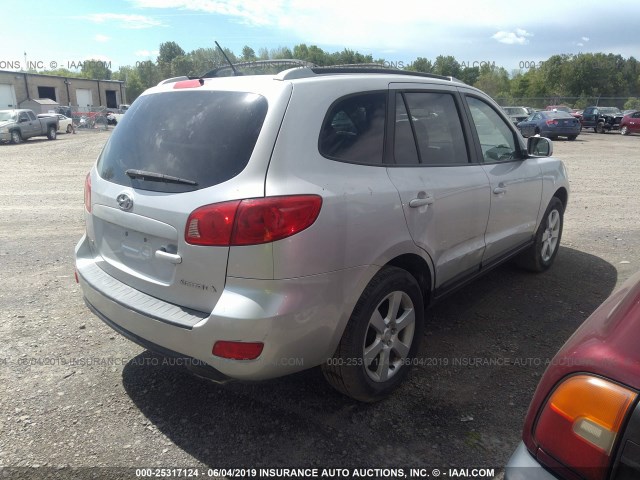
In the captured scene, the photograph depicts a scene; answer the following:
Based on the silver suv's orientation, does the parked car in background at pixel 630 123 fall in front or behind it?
in front

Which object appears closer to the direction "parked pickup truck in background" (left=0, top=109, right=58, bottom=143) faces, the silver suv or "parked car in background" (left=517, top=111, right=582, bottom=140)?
the silver suv

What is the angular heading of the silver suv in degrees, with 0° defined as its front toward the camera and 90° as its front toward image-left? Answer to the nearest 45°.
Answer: approximately 225°

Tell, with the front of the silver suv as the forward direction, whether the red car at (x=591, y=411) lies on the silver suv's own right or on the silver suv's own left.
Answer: on the silver suv's own right

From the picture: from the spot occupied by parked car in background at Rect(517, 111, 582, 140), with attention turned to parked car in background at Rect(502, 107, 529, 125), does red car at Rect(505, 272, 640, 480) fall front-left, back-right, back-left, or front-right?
back-left

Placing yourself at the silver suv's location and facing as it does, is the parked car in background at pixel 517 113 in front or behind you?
in front

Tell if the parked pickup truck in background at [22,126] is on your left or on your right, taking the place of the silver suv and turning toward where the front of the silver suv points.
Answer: on your left

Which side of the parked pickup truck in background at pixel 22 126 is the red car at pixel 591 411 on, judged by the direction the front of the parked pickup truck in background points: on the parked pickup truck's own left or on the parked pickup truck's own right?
on the parked pickup truck's own left

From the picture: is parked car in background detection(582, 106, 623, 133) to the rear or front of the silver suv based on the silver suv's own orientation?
to the front

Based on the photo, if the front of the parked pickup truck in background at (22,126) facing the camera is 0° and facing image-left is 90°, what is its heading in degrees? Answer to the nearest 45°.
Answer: approximately 45°
